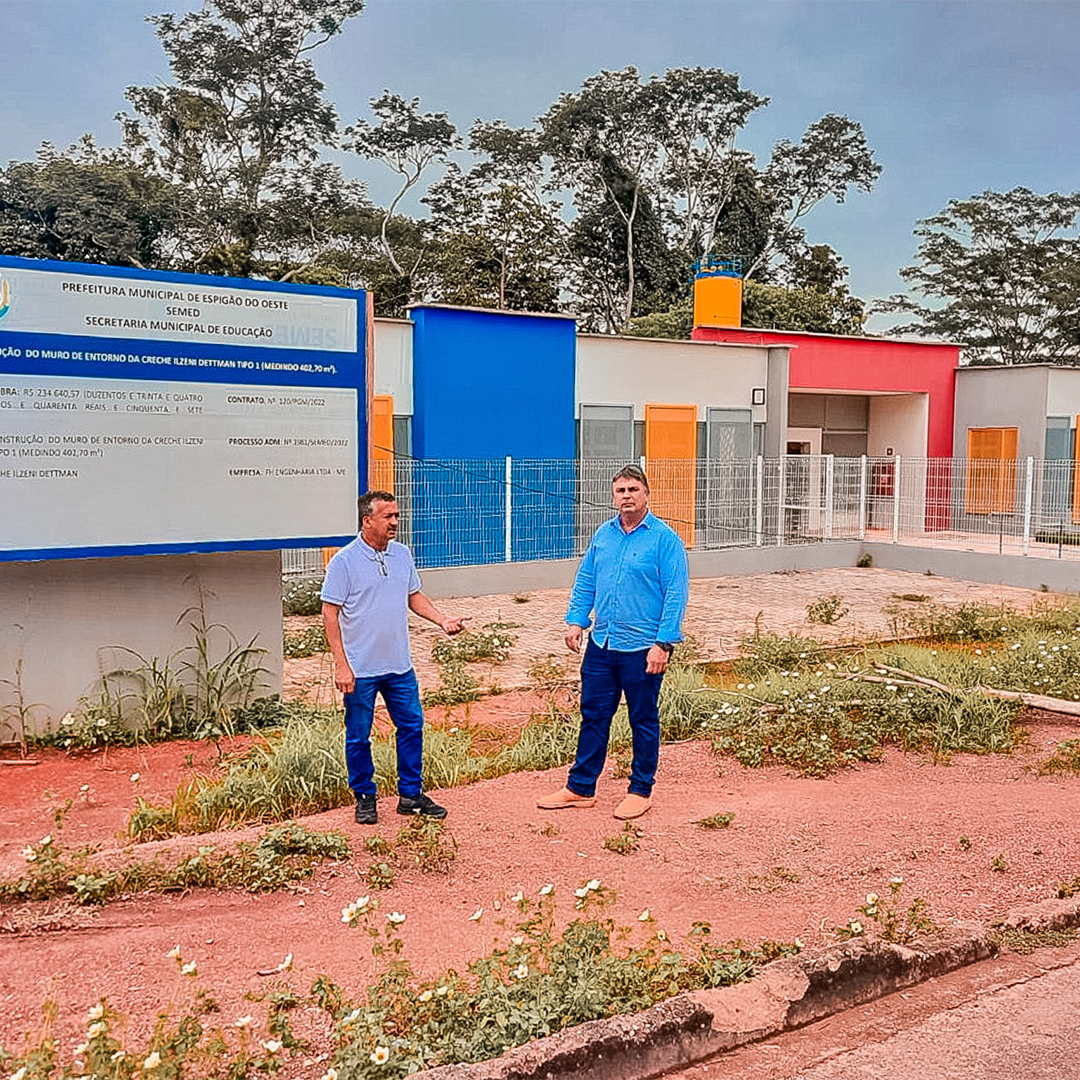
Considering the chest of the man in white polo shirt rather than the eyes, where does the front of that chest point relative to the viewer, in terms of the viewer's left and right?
facing the viewer and to the right of the viewer

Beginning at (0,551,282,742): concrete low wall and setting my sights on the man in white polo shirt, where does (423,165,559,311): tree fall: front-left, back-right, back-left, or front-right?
back-left

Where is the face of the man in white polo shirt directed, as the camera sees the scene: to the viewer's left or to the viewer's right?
to the viewer's right

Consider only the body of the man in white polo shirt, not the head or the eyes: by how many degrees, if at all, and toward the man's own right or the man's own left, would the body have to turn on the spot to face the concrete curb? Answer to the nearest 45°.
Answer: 0° — they already face it

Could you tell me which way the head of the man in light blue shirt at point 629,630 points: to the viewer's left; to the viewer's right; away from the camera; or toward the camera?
toward the camera

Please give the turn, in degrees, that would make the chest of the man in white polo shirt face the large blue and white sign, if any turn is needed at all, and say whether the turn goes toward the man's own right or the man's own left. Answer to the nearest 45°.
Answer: approximately 180°

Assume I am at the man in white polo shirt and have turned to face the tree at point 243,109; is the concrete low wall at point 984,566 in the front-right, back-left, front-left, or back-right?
front-right

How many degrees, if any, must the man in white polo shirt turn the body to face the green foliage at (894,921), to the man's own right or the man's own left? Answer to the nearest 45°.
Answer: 0° — they already face it

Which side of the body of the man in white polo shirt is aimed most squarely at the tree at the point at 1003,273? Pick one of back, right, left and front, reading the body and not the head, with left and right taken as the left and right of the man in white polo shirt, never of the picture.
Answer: left

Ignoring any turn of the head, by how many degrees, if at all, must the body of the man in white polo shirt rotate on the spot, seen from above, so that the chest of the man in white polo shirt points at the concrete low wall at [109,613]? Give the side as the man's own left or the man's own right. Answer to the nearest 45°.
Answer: approximately 180°

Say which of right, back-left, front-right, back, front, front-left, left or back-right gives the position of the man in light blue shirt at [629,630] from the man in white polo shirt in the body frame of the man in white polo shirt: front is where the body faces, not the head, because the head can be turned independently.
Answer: front-left

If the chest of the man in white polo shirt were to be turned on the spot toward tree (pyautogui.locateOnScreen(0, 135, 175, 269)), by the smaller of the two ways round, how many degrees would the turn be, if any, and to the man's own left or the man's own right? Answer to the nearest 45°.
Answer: approximately 135° to the man's own left
